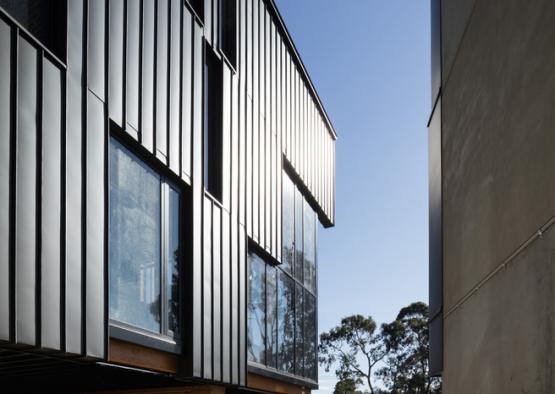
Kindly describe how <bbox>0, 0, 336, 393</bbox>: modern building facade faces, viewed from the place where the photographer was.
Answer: facing the viewer and to the right of the viewer
